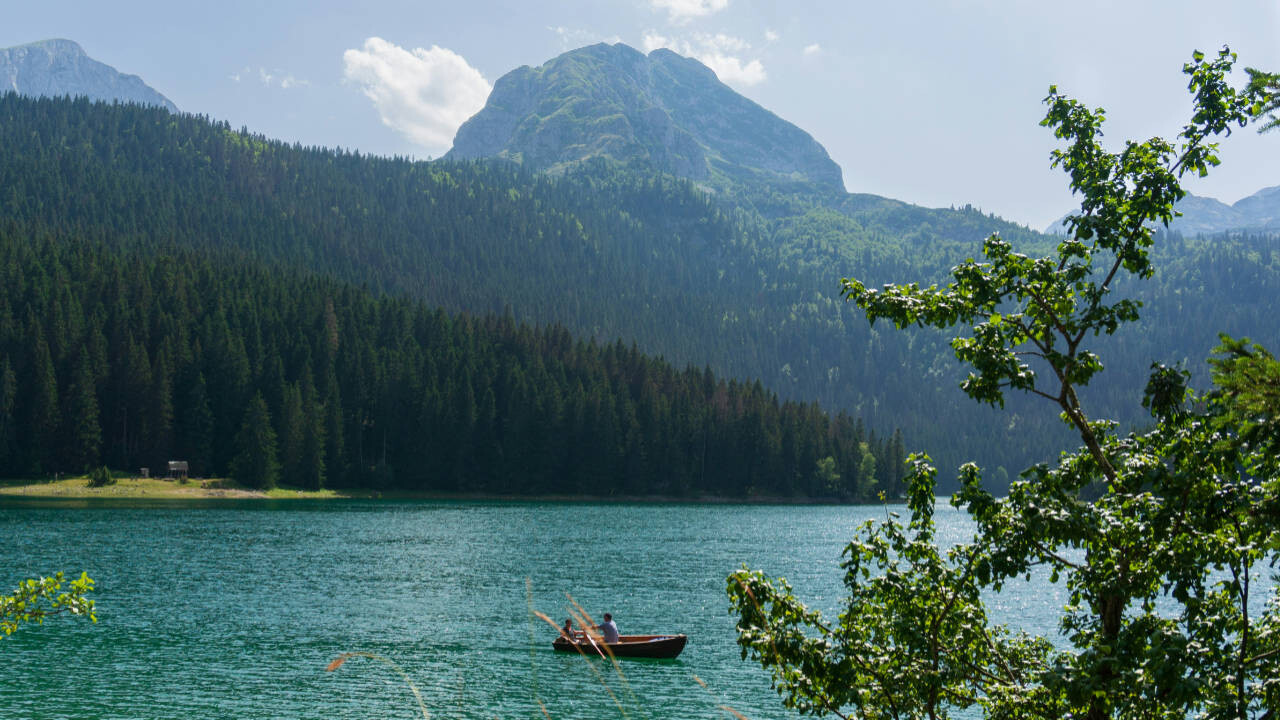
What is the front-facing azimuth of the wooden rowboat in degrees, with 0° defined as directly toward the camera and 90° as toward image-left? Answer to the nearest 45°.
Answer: approximately 270°

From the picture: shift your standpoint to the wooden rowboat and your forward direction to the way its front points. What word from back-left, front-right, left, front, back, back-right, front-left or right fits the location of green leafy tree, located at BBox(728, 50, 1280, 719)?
right
